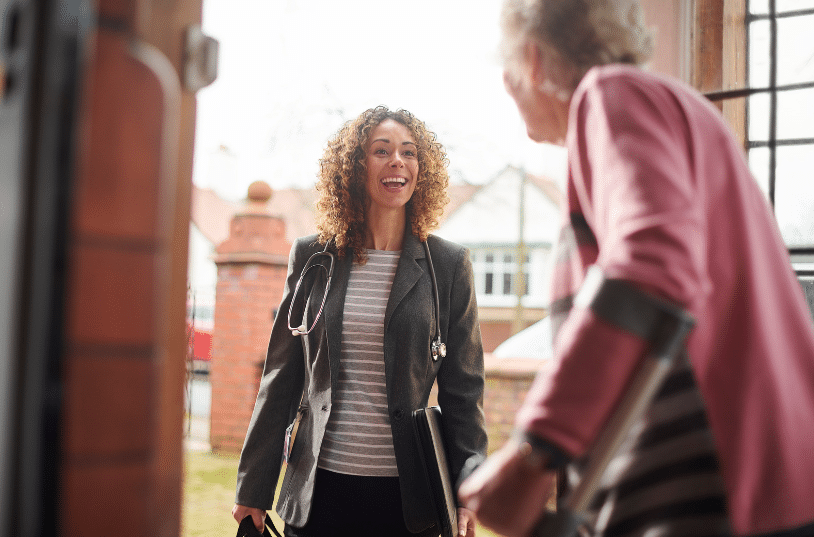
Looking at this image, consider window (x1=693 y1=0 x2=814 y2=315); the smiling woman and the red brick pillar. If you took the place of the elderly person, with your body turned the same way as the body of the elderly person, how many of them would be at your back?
0

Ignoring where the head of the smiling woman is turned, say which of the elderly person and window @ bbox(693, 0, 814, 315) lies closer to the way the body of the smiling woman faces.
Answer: the elderly person

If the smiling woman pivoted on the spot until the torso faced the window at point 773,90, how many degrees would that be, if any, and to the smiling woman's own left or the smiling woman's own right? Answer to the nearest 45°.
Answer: approximately 90° to the smiling woman's own left

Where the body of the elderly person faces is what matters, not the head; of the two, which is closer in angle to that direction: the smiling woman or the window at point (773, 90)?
the smiling woman

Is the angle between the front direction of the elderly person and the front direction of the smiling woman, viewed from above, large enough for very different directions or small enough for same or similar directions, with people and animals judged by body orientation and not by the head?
very different directions

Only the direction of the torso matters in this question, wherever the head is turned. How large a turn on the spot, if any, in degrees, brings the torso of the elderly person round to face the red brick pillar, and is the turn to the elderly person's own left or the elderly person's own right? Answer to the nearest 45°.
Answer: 0° — they already face it

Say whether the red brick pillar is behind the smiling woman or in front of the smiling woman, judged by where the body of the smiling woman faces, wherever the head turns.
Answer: behind

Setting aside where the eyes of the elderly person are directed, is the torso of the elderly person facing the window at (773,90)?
no

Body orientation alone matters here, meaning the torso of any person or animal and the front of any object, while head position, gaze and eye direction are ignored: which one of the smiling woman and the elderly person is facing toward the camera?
the smiling woman

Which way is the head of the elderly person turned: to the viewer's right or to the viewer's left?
to the viewer's left

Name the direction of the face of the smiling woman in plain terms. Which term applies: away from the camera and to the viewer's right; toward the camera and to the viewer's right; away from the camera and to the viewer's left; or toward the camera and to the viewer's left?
toward the camera and to the viewer's right

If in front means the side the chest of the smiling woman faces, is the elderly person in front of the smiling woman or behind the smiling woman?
in front

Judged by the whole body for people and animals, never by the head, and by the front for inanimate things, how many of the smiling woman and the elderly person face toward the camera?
1

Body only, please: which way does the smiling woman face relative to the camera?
toward the camera

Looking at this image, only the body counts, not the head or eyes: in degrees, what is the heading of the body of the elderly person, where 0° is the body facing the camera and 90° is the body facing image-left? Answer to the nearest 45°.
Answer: approximately 135°
